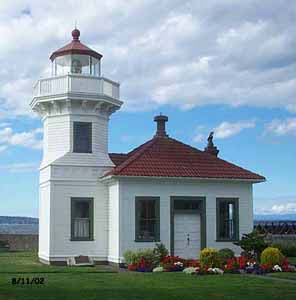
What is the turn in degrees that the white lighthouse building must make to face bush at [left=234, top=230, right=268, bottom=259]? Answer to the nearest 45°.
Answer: approximately 90° to its left

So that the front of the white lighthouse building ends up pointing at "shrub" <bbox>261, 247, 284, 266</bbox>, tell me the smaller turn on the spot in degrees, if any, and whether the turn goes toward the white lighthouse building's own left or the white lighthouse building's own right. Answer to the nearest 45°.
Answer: approximately 45° to the white lighthouse building's own left

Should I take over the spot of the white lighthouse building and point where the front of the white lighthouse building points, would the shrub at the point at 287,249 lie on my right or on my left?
on my left

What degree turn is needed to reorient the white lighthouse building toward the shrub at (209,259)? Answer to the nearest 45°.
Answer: approximately 45° to its left

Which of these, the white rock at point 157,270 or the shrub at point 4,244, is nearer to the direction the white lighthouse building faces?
the white rock

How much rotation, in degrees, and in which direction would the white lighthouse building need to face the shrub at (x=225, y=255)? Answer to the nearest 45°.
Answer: approximately 45° to its left

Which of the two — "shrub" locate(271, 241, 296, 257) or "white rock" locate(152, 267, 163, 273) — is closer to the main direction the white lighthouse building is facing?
the white rock

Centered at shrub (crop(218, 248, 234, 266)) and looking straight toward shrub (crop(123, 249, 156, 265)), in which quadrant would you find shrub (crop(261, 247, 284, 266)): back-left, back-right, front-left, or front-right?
back-left

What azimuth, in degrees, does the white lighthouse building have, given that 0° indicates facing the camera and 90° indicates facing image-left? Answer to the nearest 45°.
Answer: approximately 0°

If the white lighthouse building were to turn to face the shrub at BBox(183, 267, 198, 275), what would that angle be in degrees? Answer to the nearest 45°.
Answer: approximately 45° to its left
